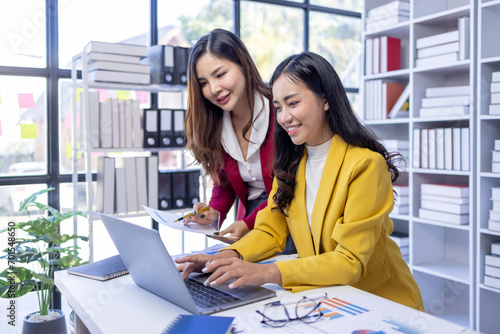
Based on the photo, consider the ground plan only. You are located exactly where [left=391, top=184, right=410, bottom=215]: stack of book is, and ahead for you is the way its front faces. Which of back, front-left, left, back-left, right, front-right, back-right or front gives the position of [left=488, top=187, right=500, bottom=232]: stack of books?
left

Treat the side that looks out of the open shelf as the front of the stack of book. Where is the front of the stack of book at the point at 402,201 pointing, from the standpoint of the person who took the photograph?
facing the viewer and to the left of the viewer

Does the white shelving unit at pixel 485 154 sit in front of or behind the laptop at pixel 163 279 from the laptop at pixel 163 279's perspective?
in front

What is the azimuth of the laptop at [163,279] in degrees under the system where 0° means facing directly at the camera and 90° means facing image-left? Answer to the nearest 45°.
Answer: approximately 225°

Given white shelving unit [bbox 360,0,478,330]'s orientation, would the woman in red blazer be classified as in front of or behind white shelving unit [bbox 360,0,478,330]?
in front

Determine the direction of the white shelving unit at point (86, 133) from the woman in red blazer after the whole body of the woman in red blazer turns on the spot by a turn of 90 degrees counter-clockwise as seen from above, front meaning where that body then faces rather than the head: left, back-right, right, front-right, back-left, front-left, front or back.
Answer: back

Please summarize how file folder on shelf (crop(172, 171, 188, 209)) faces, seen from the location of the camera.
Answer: facing the viewer

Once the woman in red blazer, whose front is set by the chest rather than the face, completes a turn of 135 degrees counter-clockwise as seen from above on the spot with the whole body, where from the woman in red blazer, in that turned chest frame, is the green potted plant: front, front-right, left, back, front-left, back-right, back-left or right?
back-left

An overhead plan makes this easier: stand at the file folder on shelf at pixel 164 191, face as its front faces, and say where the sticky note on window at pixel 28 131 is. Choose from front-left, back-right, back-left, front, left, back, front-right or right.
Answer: right

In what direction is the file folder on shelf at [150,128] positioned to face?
toward the camera

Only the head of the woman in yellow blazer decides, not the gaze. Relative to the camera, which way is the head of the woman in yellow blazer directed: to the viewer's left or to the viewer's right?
to the viewer's left

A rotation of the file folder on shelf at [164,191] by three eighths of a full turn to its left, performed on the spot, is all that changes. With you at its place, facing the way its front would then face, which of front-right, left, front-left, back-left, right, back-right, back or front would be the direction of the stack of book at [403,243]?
front-right

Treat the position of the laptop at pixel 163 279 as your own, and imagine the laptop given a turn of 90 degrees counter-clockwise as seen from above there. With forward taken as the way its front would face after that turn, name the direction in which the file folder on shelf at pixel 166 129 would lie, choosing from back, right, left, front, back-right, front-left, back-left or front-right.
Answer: front-right
